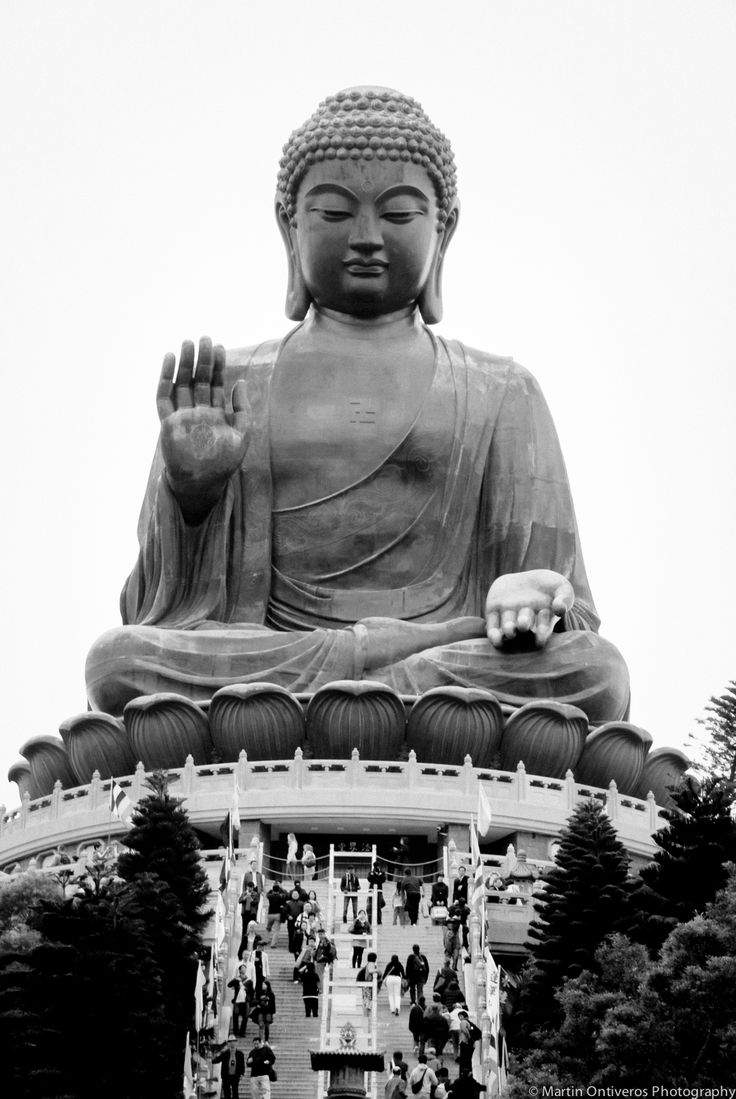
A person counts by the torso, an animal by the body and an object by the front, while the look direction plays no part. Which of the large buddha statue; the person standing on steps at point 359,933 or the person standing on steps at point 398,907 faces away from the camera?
the person standing on steps at point 398,907

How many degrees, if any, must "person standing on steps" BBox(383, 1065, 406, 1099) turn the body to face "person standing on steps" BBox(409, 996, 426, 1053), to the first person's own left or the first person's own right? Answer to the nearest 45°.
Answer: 0° — they already face them

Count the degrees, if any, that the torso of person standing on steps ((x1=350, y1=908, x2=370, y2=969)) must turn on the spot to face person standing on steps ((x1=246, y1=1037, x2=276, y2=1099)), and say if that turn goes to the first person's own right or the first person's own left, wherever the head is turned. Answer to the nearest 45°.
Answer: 0° — they already face them

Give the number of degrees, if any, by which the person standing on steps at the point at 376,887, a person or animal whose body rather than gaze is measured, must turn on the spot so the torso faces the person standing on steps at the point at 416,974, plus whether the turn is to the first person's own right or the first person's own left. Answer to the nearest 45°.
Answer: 0° — they already face them

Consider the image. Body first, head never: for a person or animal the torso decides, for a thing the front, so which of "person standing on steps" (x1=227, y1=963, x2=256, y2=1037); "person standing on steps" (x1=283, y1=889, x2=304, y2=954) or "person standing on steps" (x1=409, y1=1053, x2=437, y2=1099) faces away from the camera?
"person standing on steps" (x1=409, y1=1053, x2=437, y2=1099)

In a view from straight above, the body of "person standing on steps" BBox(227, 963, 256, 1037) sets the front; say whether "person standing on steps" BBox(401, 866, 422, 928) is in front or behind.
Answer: behind

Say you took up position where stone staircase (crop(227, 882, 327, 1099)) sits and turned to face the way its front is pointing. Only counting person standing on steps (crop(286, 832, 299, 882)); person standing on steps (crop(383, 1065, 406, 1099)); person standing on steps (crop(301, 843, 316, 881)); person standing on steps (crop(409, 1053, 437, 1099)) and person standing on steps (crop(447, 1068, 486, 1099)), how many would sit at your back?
2

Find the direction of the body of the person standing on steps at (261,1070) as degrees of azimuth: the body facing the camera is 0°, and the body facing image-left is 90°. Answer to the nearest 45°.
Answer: approximately 0°

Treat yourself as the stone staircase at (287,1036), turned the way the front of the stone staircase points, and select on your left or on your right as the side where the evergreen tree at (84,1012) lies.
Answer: on your right

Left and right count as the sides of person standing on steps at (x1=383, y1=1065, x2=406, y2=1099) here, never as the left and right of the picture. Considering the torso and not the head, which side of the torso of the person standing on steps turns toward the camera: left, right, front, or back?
back

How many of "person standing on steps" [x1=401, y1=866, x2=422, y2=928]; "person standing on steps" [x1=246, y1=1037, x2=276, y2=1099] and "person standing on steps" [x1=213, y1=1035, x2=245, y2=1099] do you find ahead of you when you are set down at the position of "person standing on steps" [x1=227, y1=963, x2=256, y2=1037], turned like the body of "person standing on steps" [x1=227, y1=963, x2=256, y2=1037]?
2

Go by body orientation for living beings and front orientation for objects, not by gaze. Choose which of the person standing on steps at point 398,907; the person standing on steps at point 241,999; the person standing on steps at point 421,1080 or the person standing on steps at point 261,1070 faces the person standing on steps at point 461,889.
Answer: the person standing on steps at point 421,1080
